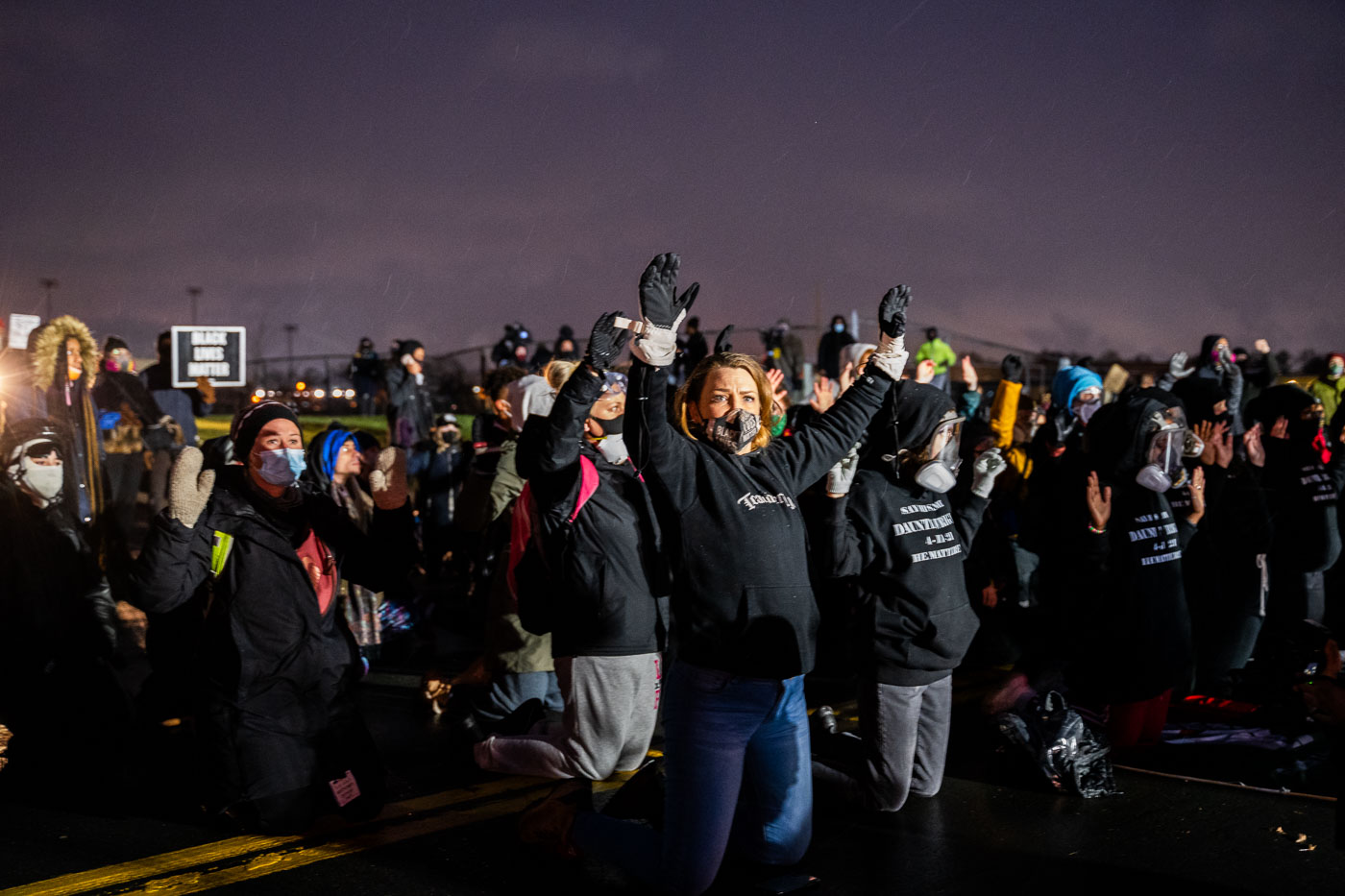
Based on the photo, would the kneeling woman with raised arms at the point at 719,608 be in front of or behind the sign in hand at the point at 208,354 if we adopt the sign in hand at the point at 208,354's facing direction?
in front

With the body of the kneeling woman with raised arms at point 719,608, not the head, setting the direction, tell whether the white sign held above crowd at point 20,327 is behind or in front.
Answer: behind

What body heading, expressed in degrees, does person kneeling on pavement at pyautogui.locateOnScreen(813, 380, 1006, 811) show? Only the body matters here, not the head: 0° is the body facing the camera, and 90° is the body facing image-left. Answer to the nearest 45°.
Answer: approximately 315°

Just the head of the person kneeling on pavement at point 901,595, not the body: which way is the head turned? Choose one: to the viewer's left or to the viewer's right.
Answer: to the viewer's right

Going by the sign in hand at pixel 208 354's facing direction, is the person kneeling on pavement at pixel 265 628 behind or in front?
in front

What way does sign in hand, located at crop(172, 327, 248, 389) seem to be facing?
toward the camera

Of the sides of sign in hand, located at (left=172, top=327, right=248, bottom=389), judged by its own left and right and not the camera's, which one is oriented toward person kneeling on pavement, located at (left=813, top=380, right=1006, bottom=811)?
front

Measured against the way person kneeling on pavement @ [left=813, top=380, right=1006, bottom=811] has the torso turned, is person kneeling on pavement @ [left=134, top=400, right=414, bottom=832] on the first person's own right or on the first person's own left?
on the first person's own right

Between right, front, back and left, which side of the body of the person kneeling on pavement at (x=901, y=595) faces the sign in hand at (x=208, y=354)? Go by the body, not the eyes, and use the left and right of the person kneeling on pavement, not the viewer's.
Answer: back

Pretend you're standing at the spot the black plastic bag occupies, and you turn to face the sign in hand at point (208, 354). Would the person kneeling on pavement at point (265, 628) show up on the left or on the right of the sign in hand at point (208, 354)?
left
